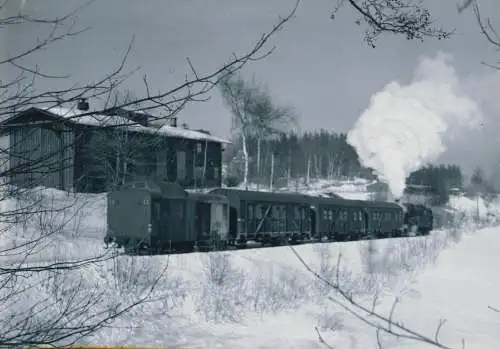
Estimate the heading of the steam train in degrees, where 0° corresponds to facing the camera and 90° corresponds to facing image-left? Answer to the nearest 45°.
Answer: approximately 225°

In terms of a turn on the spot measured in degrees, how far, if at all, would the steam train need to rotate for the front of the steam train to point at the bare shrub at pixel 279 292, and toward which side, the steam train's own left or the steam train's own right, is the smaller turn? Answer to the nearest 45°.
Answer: approximately 135° to the steam train's own right

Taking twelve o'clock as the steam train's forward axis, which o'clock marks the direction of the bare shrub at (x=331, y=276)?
The bare shrub is roughly at 4 o'clock from the steam train.

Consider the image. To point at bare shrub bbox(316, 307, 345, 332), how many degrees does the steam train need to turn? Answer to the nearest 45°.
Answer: approximately 135° to its right

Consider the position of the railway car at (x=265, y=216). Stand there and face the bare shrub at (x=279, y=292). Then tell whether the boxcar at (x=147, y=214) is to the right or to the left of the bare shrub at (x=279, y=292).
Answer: right

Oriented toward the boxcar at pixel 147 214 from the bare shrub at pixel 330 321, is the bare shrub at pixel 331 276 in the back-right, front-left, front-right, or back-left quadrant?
front-right
